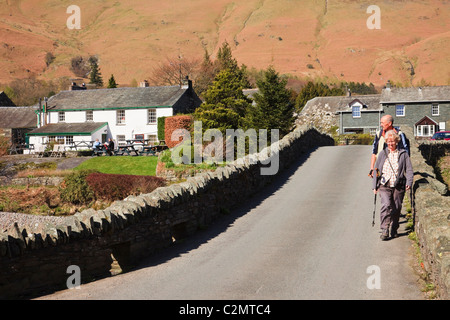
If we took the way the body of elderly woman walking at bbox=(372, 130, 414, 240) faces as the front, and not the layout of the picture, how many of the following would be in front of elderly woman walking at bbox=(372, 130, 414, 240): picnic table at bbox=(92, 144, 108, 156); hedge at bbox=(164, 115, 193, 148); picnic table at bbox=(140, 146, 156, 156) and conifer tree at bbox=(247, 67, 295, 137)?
0

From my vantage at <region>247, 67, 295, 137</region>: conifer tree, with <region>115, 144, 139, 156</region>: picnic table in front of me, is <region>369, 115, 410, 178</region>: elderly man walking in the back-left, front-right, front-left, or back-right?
back-left

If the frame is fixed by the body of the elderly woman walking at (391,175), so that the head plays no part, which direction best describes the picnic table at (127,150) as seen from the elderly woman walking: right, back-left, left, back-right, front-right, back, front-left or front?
back-right

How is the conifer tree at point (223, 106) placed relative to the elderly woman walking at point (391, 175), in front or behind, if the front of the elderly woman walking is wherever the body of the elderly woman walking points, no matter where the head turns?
behind

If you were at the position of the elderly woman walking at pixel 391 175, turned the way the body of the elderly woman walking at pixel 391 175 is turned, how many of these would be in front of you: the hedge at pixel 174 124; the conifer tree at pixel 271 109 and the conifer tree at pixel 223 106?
0

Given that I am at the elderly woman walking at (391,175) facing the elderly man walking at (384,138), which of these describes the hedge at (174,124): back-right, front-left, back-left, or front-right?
front-left

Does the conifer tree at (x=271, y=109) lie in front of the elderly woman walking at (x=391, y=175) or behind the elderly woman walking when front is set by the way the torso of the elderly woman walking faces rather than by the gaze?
behind

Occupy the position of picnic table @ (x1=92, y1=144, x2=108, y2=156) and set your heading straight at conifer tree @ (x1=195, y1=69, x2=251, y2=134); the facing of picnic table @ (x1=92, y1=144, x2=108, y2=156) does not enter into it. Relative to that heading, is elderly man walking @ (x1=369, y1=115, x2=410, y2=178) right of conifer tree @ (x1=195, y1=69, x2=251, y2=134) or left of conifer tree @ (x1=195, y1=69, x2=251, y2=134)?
right

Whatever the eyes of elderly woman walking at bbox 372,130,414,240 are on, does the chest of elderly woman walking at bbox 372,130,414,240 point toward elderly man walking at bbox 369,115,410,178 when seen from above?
no

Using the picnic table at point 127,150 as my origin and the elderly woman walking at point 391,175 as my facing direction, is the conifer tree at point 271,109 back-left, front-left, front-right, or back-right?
front-left

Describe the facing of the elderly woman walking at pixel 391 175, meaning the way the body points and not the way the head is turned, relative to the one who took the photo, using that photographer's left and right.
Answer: facing the viewer

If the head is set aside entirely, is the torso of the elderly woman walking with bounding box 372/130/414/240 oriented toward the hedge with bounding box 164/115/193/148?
no

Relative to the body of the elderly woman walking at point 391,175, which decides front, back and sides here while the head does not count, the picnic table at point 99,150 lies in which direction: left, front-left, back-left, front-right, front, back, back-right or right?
back-right

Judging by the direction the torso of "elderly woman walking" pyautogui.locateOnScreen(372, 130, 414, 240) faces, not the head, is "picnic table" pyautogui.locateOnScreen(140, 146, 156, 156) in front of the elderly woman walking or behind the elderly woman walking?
behind

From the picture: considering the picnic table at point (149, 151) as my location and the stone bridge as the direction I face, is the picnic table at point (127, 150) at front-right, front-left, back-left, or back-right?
back-right
